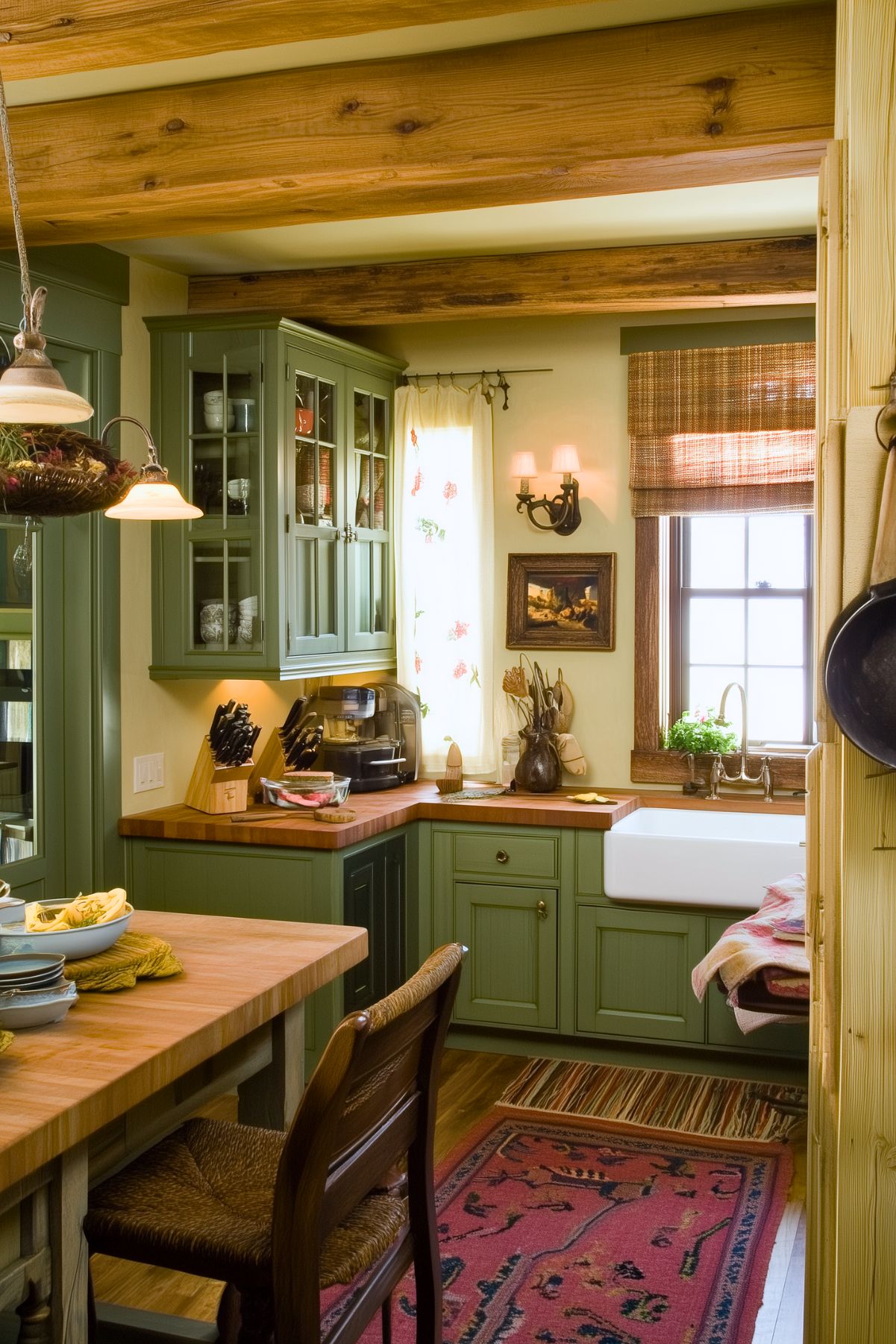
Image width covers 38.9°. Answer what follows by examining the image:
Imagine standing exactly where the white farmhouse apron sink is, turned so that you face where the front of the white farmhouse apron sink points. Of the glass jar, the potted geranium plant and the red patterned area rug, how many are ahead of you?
1

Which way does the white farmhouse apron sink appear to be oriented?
toward the camera

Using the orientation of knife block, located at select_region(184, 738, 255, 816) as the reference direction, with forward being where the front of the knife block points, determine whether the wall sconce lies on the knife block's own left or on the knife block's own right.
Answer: on the knife block's own left

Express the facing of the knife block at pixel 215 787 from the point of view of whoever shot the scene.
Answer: facing the viewer and to the right of the viewer

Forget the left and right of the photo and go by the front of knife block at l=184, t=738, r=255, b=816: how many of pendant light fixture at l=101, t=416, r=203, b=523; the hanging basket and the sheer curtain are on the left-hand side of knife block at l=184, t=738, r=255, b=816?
1

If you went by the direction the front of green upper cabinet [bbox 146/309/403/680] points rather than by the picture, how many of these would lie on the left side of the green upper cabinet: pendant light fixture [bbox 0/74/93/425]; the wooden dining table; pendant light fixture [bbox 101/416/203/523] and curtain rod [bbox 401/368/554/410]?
1

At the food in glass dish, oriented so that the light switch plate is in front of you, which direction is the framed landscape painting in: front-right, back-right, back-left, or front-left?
back-right

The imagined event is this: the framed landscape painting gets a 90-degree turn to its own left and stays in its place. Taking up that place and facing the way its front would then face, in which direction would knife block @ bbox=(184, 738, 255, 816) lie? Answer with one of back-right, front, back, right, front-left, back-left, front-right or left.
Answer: back-right

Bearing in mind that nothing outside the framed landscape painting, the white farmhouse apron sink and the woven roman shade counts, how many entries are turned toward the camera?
3

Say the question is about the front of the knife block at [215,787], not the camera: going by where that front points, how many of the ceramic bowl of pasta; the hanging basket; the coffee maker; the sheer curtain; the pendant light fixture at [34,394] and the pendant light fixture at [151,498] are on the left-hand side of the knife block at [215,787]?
2

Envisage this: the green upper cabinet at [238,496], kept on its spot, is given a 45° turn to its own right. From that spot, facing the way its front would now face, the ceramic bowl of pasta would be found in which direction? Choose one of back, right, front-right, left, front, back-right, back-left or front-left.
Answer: front

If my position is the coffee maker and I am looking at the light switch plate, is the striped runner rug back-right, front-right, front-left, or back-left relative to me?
back-left

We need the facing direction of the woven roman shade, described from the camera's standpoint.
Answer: facing the viewer
